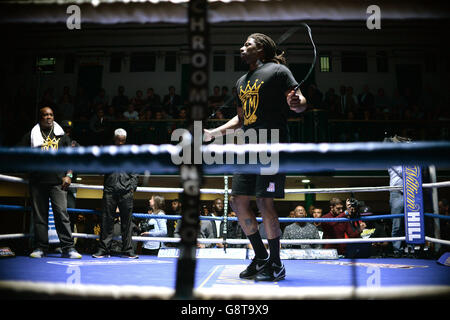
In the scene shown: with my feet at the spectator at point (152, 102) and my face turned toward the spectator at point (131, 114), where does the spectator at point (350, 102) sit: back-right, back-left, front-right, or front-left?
back-left

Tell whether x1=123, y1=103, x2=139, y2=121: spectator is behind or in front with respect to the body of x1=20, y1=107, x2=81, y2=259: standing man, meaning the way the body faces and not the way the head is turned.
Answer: behind

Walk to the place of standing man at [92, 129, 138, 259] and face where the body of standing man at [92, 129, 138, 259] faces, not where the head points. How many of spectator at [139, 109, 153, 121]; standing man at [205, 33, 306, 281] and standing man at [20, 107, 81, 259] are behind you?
1

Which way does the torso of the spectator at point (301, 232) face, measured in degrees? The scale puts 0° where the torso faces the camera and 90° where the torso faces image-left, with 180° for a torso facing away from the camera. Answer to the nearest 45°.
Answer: approximately 0°

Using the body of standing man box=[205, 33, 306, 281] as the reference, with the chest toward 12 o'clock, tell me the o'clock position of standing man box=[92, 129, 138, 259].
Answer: standing man box=[92, 129, 138, 259] is roughly at 3 o'clock from standing man box=[205, 33, 306, 281].

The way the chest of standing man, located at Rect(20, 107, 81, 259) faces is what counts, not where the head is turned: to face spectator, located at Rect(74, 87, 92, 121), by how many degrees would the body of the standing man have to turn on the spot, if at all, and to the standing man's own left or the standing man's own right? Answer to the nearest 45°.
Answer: approximately 180°
